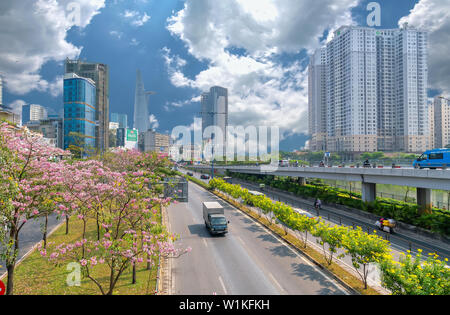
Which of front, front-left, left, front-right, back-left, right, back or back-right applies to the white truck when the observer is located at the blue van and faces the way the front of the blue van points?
front-left

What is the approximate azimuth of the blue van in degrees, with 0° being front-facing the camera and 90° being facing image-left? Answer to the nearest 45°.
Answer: approximately 90°
